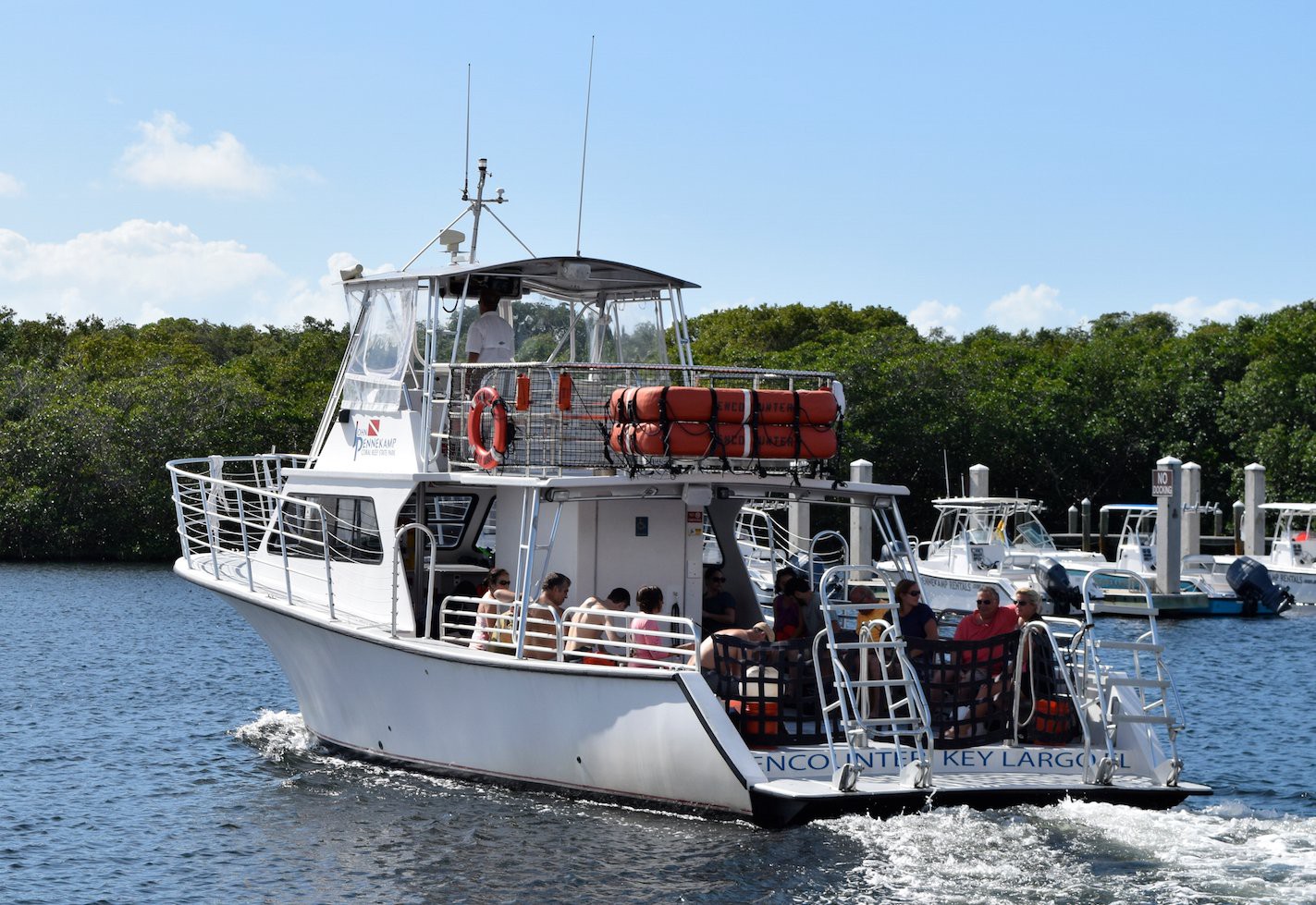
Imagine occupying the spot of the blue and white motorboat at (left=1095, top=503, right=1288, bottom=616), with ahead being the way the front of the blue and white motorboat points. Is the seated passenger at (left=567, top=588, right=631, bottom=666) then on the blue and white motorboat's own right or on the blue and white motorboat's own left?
on the blue and white motorboat's own left

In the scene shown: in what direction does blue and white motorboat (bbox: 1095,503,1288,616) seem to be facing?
to the viewer's left

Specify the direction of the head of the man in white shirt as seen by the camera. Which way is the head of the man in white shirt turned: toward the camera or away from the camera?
away from the camera

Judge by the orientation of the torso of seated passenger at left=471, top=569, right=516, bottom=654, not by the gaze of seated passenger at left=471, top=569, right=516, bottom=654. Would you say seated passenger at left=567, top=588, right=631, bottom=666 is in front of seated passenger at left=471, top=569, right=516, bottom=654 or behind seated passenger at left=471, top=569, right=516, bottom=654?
in front

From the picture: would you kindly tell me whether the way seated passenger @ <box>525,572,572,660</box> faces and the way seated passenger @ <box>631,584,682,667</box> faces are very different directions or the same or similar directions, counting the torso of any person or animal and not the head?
same or similar directions

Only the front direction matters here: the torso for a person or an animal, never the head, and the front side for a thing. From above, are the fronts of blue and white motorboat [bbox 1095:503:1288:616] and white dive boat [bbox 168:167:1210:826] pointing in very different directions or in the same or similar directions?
same or similar directions

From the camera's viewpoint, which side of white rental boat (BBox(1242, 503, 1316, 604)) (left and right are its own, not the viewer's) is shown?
left

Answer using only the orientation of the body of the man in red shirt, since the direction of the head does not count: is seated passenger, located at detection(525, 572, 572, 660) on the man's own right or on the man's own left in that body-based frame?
on the man's own right
